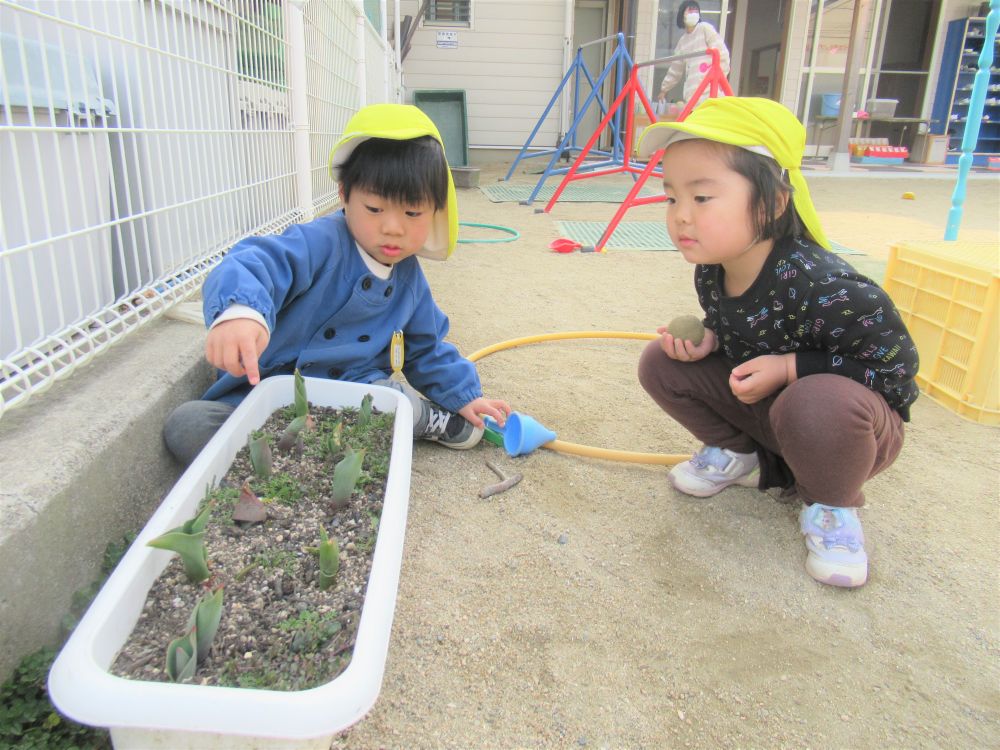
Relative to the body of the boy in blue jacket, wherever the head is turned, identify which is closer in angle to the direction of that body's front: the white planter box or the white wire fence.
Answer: the white planter box

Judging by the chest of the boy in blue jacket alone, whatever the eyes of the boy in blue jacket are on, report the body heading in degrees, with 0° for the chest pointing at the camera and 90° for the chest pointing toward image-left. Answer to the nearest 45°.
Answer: approximately 0°

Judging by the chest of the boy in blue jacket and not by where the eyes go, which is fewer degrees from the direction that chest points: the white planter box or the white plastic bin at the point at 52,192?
the white planter box

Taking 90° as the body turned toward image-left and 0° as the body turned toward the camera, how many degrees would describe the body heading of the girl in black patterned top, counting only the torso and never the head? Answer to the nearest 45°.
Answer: approximately 45°

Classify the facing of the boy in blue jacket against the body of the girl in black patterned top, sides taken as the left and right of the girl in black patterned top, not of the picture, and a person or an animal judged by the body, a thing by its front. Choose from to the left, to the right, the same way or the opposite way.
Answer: to the left
